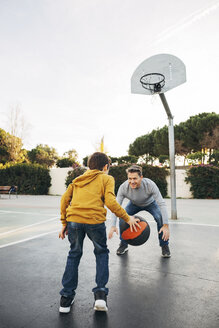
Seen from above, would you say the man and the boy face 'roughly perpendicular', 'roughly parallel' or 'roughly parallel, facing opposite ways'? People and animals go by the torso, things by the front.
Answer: roughly parallel, facing opposite ways

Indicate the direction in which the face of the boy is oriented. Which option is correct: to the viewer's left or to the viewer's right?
to the viewer's right

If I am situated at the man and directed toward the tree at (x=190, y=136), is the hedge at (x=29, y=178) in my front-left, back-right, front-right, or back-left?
front-left

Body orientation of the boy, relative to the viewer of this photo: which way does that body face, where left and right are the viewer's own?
facing away from the viewer and to the right of the viewer

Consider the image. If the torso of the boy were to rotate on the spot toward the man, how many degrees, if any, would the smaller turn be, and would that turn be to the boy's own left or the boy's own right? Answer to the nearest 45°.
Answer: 0° — they already face them

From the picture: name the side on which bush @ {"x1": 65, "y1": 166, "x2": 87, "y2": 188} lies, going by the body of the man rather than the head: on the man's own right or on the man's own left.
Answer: on the man's own right

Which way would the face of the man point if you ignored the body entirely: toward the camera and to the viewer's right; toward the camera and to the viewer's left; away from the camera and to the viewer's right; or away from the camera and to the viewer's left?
toward the camera and to the viewer's left

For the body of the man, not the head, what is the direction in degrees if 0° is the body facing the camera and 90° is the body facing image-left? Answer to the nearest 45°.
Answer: approximately 45°

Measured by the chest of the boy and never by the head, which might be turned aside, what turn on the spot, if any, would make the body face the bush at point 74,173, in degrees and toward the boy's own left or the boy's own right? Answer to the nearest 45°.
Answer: approximately 45° to the boy's own left

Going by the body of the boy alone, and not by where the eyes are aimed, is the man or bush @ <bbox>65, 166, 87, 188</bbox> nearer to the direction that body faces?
the man

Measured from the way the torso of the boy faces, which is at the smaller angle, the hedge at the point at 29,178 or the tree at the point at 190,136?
the tree

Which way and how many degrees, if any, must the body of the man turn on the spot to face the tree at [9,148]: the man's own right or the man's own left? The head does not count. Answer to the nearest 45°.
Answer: approximately 90° to the man's own right
